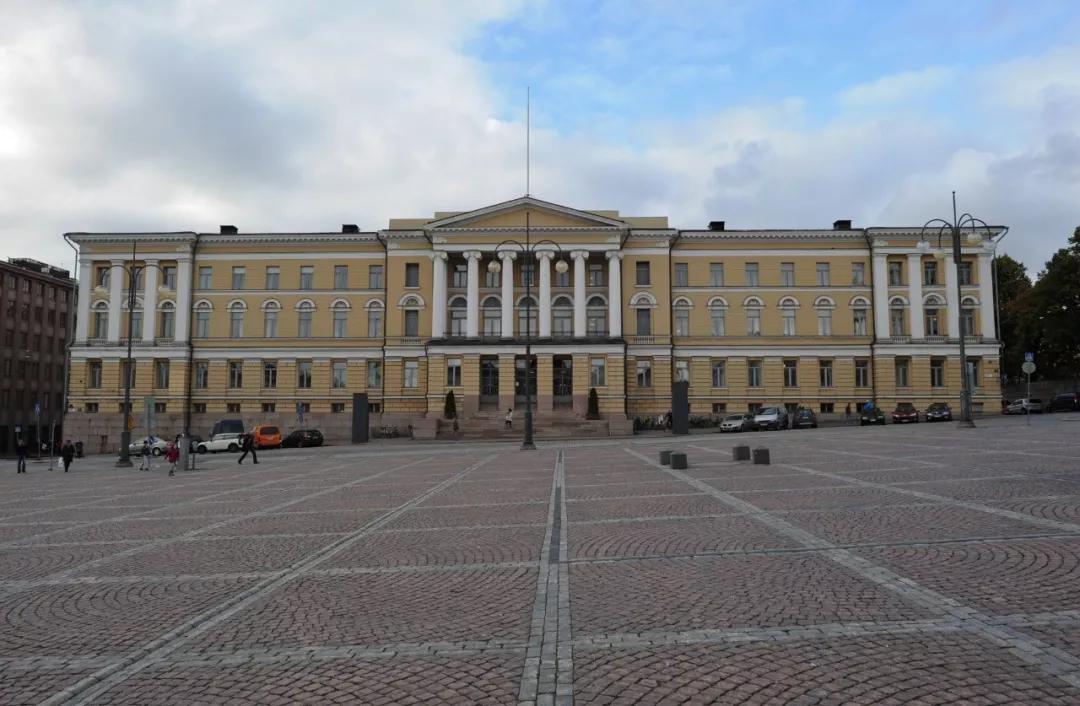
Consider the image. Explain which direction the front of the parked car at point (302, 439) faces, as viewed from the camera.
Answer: facing the viewer and to the left of the viewer

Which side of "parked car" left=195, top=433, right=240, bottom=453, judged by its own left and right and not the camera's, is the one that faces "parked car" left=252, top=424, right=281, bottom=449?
back

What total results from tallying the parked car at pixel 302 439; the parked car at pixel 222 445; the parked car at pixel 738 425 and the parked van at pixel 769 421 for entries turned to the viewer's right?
0

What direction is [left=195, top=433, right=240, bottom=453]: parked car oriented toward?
to the viewer's left

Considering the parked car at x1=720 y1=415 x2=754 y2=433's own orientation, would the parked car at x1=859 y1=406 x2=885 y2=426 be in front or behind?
behind

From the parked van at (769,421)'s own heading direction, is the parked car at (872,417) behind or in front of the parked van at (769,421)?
behind

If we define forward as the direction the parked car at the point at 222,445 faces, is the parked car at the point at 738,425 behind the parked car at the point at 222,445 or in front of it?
behind

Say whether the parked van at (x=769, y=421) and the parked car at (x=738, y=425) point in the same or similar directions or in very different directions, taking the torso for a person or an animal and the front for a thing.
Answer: same or similar directions

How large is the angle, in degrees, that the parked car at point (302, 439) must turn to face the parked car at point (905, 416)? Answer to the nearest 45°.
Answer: approximately 135° to its left
